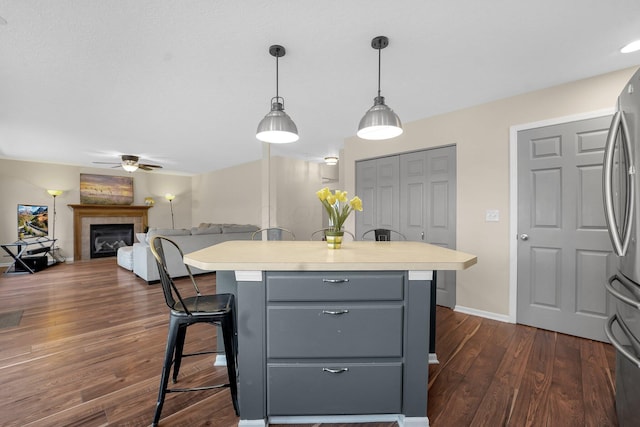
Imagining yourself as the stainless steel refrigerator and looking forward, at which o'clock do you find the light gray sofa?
The light gray sofa is roughly at 12 o'clock from the stainless steel refrigerator.

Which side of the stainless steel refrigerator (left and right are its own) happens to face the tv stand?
front

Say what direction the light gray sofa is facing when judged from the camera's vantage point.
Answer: facing away from the viewer and to the left of the viewer

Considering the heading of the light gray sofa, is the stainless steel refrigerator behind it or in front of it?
behind

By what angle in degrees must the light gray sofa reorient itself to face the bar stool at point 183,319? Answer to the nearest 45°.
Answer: approximately 135° to its left

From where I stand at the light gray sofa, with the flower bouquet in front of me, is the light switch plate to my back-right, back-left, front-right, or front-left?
front-left

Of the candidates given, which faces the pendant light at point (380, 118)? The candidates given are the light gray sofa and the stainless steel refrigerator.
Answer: the stainless steel refrigerator

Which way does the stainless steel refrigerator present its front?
to the viewer's left

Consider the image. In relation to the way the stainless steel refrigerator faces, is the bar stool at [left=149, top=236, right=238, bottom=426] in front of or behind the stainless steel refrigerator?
in front

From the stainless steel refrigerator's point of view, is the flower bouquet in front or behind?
in front

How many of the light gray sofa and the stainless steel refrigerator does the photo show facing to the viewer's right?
0

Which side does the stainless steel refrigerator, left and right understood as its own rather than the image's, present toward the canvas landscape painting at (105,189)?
front
